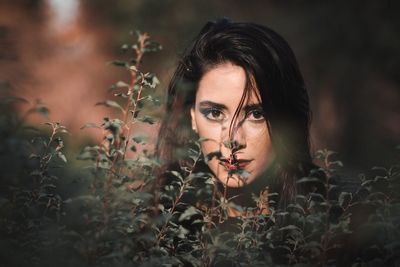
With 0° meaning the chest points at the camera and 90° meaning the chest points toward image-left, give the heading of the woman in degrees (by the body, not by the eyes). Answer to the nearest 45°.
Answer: approximately 0°
